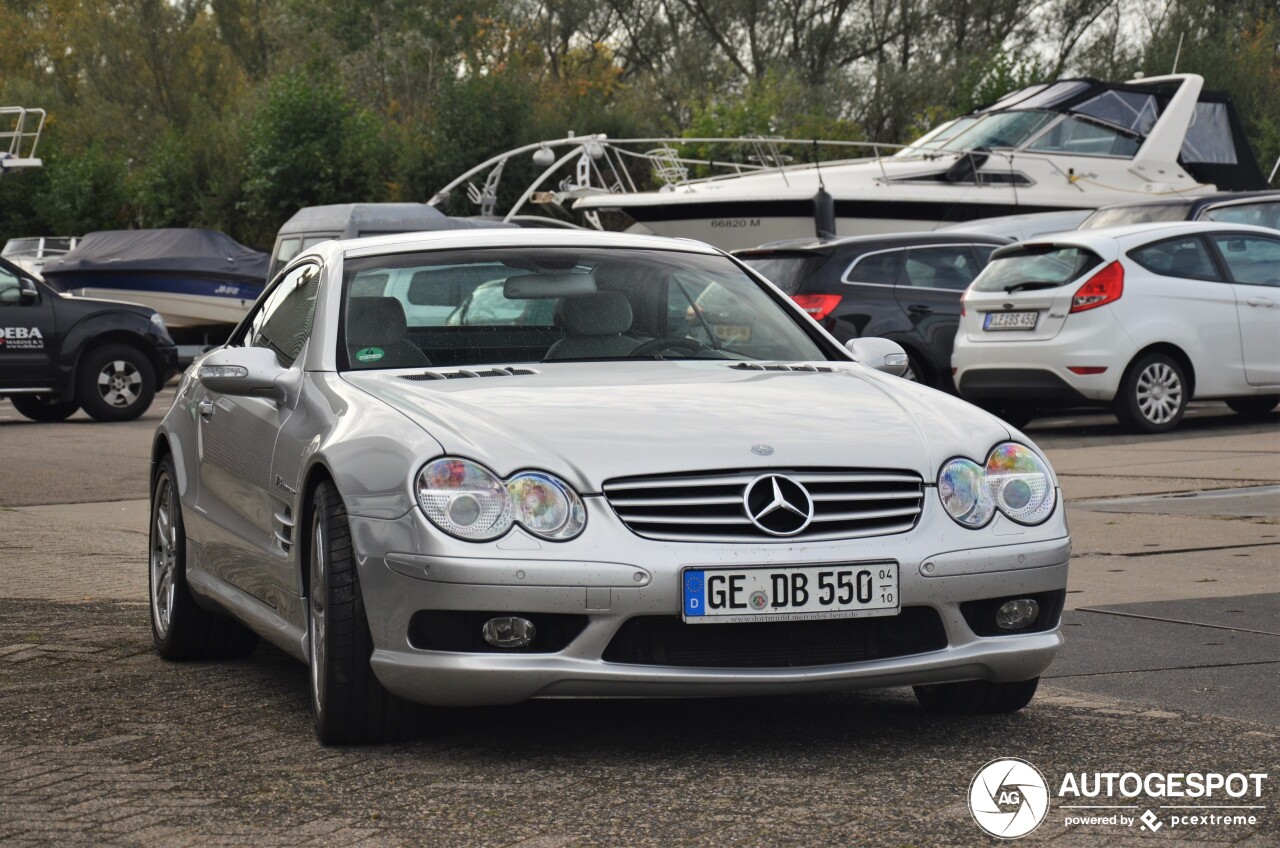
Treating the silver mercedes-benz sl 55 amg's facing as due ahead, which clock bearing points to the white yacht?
The white yacht is roughly at 8 o'clock from the silver mercedes-benz sl 55 amg.

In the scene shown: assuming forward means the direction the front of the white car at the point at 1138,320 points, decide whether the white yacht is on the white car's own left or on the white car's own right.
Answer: on the white car's own left

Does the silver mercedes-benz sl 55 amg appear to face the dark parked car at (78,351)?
no

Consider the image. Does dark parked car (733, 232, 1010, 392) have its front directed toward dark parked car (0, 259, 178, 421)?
no

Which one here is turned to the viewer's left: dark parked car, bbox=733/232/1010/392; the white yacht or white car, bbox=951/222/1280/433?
the white yacht

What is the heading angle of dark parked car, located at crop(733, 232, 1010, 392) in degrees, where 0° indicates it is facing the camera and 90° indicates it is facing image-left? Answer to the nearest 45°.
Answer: approximately 225°

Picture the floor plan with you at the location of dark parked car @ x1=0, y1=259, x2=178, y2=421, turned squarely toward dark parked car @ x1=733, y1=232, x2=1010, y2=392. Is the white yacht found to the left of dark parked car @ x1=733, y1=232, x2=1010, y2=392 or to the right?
left

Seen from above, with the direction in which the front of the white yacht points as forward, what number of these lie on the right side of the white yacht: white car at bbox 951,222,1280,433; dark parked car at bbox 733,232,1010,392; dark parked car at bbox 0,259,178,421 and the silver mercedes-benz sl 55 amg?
0

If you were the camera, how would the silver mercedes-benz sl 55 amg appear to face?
facing the viewer and to the right of the viewer

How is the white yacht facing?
to the viewer's left

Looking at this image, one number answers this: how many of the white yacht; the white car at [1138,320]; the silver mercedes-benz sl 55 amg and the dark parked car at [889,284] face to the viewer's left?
1

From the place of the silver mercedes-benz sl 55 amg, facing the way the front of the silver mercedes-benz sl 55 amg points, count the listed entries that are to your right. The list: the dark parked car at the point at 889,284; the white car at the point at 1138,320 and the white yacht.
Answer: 0

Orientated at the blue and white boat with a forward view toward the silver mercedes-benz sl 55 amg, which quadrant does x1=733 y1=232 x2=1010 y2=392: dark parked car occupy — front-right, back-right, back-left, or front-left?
front-left

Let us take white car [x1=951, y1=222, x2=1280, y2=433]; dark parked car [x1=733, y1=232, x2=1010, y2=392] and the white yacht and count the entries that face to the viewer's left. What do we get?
1

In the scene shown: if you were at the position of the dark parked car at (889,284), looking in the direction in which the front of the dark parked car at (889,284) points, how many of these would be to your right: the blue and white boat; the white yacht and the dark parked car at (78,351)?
0

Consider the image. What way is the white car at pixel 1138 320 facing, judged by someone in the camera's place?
facing away from the viewer and to the right of the viewer

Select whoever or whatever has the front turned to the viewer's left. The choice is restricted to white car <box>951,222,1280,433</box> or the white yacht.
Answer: the white yacht
